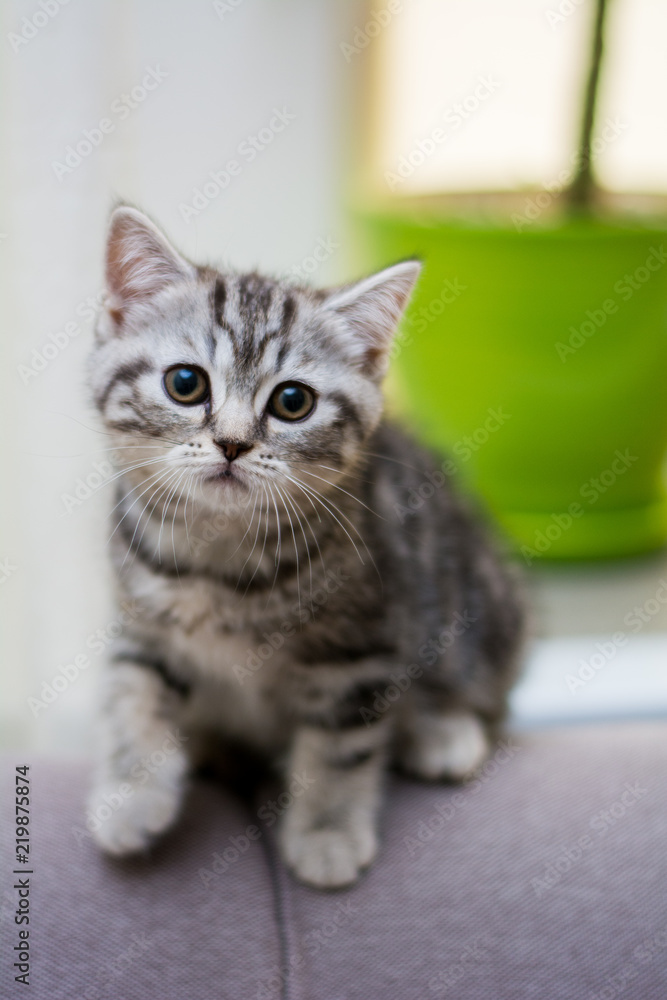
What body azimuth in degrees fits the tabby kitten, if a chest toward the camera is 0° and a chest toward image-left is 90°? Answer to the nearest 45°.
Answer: approximately 45°

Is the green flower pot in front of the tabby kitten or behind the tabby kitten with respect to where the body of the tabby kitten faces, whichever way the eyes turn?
behind
